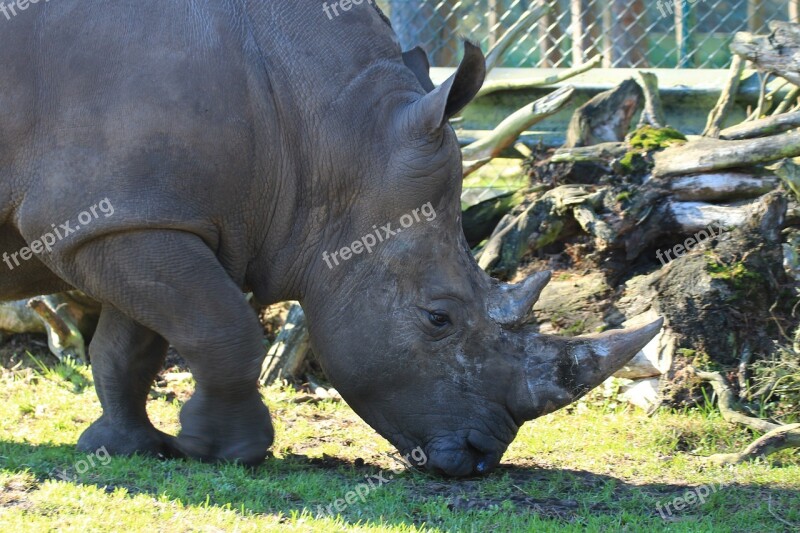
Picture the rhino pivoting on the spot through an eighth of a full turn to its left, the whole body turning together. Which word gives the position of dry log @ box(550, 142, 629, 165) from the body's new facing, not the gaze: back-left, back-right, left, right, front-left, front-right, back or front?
front

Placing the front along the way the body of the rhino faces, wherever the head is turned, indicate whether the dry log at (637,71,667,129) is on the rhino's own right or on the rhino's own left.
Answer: on the rhino's own left

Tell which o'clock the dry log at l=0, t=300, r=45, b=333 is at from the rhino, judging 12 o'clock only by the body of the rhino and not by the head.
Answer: The dry log is roughly at 8 o'clock from the rhino.

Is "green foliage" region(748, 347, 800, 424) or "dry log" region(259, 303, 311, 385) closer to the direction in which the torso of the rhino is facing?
the green foliage

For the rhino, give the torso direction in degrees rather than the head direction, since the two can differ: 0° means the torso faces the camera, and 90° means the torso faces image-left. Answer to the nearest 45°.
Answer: approximately 270°

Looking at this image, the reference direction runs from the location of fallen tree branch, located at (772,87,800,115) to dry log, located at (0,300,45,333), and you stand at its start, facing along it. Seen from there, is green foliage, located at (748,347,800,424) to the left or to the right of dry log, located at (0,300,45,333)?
left

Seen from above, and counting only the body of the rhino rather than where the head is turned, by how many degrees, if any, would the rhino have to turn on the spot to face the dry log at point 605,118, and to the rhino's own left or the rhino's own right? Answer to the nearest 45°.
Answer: approximately 45° to the rhino's own left

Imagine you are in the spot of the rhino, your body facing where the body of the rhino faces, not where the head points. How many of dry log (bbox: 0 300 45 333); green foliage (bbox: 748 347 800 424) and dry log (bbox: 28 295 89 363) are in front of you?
1

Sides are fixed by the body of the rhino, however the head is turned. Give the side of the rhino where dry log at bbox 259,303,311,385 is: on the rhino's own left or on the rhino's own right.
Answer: on the rhino's own left

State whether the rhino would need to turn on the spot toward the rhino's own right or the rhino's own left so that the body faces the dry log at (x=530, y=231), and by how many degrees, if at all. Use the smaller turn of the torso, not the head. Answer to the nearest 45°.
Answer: approximately 45° to the rhino's own left

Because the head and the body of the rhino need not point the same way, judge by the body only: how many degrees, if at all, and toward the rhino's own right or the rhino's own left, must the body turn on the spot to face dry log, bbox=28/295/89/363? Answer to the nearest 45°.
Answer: approximately 135° to the rhino's own left

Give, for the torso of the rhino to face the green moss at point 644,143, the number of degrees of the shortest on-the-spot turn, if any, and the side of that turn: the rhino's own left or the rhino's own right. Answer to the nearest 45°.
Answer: approximately 45° to the rhino's own left

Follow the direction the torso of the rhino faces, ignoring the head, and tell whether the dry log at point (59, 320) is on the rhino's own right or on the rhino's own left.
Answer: on the rhino's own left

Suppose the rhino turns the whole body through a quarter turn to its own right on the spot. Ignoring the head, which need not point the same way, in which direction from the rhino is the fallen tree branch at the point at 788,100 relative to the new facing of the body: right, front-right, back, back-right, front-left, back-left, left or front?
back-left

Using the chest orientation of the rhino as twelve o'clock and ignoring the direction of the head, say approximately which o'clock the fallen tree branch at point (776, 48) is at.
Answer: The fallen tree branch is roughly at 11 o'clock from the rhino.
